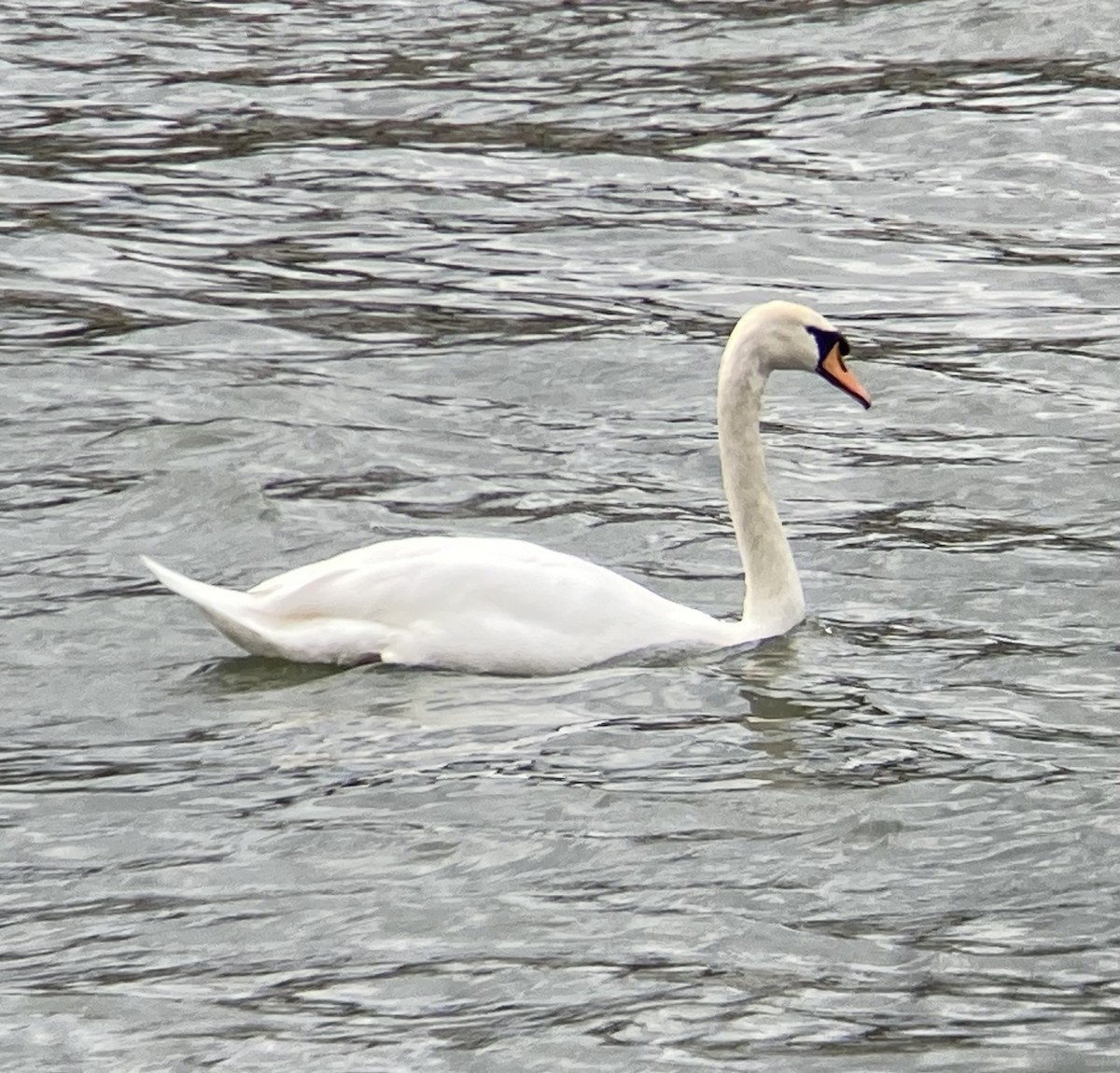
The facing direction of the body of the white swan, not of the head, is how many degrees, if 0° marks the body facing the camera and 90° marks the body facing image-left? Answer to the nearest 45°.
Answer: approximately 270°
